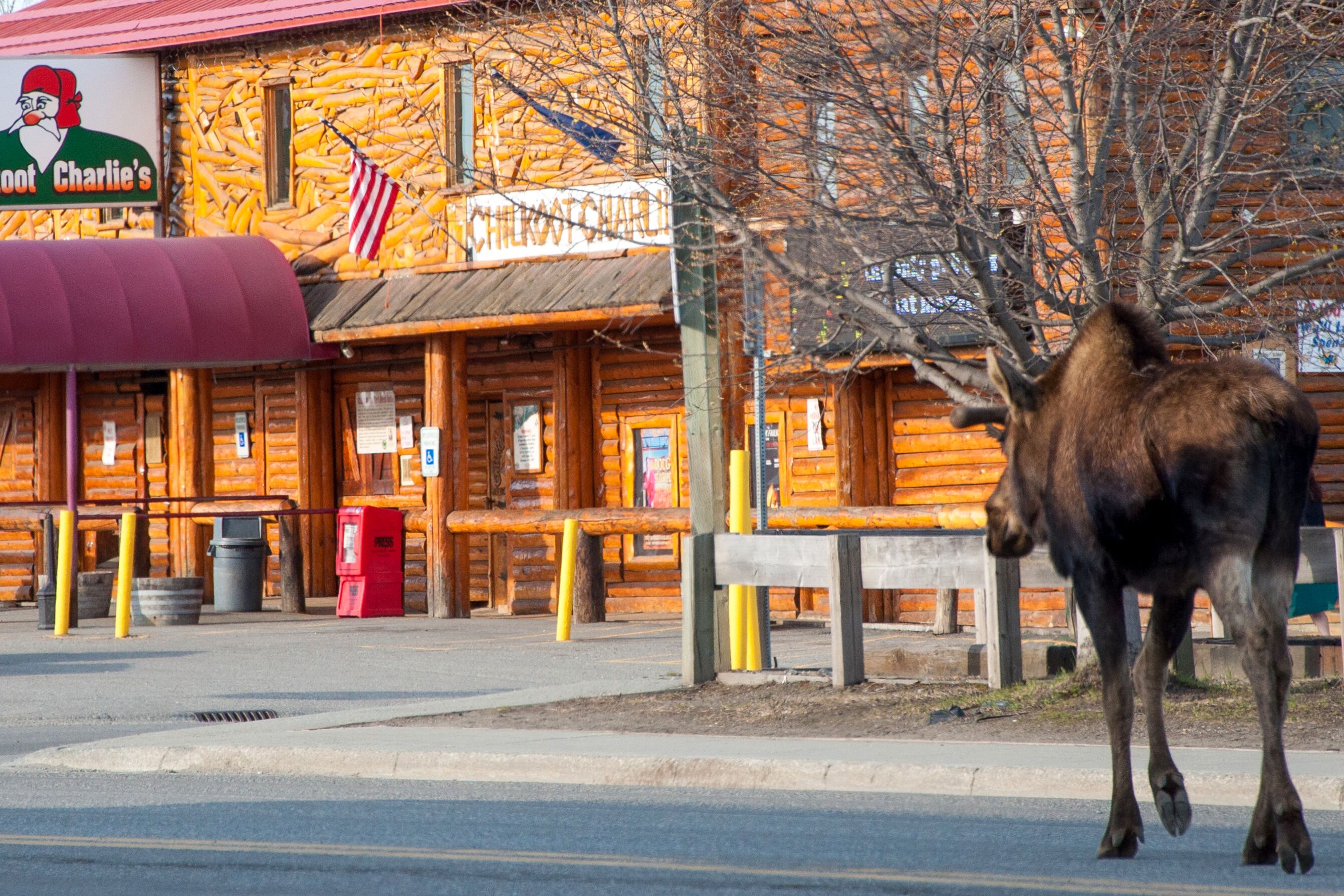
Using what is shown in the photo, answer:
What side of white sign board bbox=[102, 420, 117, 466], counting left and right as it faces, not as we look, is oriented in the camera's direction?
front

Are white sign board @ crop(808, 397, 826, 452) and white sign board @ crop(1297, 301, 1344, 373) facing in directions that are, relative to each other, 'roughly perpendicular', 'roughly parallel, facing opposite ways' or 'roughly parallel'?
roughly parallel

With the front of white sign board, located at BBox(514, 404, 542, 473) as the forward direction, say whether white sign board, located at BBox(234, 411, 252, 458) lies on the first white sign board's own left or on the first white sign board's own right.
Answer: on the first white sign board's own right

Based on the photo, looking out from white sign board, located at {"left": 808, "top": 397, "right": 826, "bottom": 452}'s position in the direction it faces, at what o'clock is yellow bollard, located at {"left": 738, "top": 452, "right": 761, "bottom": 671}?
The yellow bollard is roughly at 12 o'clock from the white sign board.

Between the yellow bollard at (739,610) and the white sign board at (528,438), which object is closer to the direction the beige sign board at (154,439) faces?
the yellow bollard

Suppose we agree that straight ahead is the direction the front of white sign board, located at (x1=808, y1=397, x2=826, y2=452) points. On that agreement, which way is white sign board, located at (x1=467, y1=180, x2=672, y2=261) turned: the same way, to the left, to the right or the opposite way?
the same way

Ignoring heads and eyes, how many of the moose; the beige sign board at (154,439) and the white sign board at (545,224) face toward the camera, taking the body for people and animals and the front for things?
2

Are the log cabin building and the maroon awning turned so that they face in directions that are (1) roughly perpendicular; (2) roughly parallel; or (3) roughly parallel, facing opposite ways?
roughly parallel

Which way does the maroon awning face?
toward the camera

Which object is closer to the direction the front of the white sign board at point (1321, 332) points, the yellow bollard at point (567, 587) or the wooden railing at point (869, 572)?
the wooden railing

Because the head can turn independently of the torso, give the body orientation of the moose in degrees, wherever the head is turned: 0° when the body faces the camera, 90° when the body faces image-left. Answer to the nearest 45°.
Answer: approximately 135°

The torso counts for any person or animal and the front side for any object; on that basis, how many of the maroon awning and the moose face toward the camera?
1

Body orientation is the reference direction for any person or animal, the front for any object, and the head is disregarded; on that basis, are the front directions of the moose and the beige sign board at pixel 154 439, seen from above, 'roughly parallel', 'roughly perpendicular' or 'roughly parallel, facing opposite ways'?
roughly parallel, facing opposite ways

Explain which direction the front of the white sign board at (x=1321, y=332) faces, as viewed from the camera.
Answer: facing the viewer

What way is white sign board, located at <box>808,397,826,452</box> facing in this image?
toward the camera

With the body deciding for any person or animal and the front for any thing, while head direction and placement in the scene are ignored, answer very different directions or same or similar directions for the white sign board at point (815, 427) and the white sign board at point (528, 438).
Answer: same or similar directions

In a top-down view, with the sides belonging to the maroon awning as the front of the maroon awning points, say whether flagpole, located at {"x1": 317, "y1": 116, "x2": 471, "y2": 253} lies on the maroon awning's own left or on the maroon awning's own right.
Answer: on the maroon awning's own left

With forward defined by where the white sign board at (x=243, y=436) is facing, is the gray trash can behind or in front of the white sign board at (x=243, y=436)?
in front
